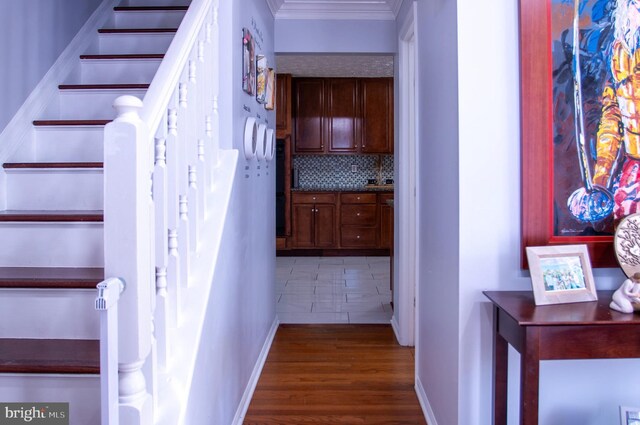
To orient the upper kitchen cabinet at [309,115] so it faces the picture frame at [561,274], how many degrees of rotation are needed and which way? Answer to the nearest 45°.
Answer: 0° — it already faces it

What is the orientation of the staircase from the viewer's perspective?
toward the camera

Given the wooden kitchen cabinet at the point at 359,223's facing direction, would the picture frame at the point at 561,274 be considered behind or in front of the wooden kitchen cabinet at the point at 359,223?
in front

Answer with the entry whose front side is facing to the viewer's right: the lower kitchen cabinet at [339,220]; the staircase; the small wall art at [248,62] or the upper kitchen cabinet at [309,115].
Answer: the small wall art

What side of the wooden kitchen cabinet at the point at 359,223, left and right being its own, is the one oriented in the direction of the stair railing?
front

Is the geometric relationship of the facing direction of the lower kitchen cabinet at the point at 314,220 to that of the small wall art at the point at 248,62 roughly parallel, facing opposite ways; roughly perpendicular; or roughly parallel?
roughly perpendicular

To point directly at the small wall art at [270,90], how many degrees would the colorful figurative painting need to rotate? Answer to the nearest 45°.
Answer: approximately 90° to its right

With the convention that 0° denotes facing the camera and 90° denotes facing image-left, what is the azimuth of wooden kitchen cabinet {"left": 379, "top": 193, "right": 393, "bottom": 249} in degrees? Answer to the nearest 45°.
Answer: approximately 0°

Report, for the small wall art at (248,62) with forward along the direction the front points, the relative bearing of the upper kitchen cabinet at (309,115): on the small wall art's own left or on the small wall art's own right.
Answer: on the small wall art's own left

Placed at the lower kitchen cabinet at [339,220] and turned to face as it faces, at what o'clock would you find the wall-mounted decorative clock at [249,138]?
The wall-mounted decorative clock is roughly at 12 o'clock from the lower kitchen cabinet.

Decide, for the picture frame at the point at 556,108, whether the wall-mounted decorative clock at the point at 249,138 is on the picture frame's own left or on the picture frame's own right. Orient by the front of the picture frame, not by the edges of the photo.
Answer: on the picture frame's own right
